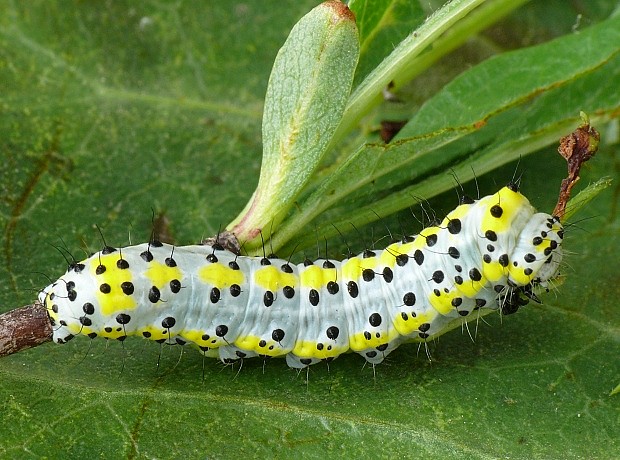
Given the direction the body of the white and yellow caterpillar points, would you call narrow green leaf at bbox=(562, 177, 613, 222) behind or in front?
in front

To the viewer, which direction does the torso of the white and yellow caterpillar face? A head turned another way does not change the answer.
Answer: to the viewer's right
